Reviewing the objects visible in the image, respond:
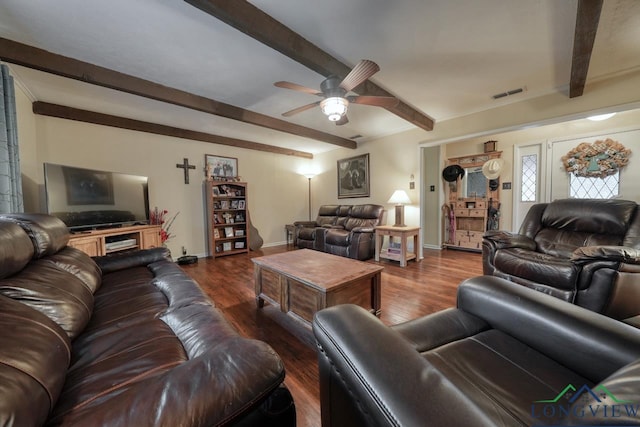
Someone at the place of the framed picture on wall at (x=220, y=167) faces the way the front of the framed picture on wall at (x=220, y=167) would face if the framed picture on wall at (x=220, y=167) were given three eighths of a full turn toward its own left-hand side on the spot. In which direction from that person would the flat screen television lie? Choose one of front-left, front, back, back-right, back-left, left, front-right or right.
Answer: back-left

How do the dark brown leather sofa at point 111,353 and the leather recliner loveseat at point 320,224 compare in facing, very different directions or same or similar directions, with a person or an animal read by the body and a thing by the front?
very different directions

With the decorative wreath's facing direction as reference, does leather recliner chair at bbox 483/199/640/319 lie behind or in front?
in front

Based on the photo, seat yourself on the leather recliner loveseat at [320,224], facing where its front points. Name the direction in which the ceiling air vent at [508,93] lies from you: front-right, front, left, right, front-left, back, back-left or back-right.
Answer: left

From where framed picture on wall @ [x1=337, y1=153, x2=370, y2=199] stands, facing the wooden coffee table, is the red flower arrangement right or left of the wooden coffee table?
right

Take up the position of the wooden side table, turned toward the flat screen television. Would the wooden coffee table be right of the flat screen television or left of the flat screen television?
left

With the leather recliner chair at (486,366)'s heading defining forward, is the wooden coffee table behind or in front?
in front

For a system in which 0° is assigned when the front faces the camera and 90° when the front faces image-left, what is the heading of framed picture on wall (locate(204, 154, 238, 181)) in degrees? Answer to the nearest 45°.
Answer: approximately 315°

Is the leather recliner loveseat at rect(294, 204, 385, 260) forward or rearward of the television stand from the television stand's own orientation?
forward

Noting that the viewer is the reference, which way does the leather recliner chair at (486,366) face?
facing away from the viewer and to the left of the viewer

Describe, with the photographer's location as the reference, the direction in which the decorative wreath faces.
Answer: facing the viewer

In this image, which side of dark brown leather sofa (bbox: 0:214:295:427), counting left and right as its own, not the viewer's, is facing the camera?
right
